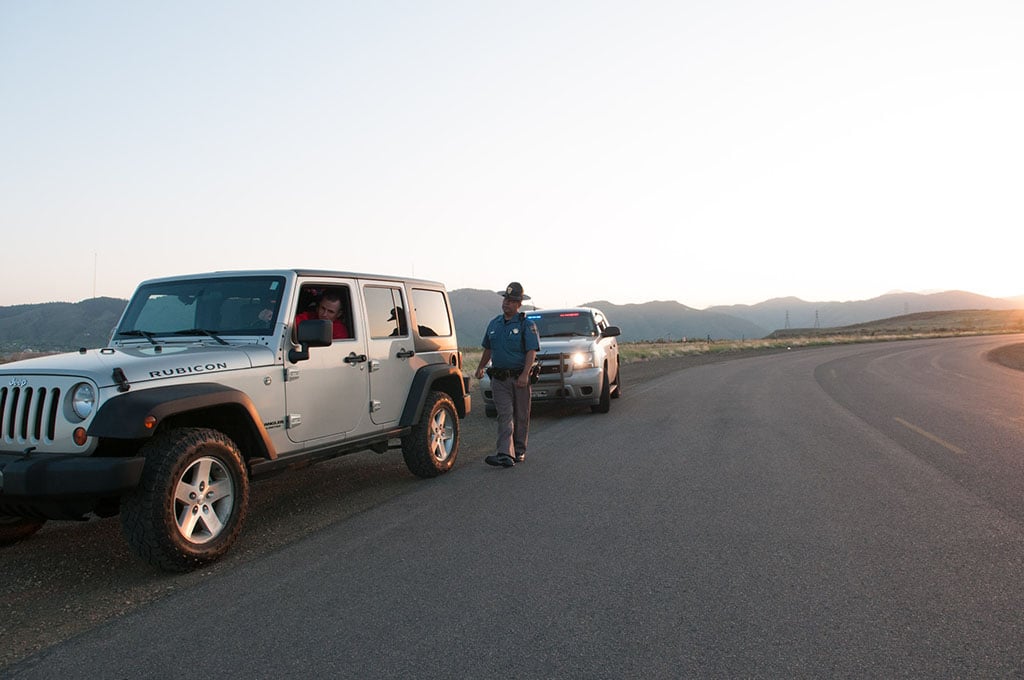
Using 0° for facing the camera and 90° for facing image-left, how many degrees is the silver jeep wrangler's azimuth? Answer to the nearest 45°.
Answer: approximately 45°
